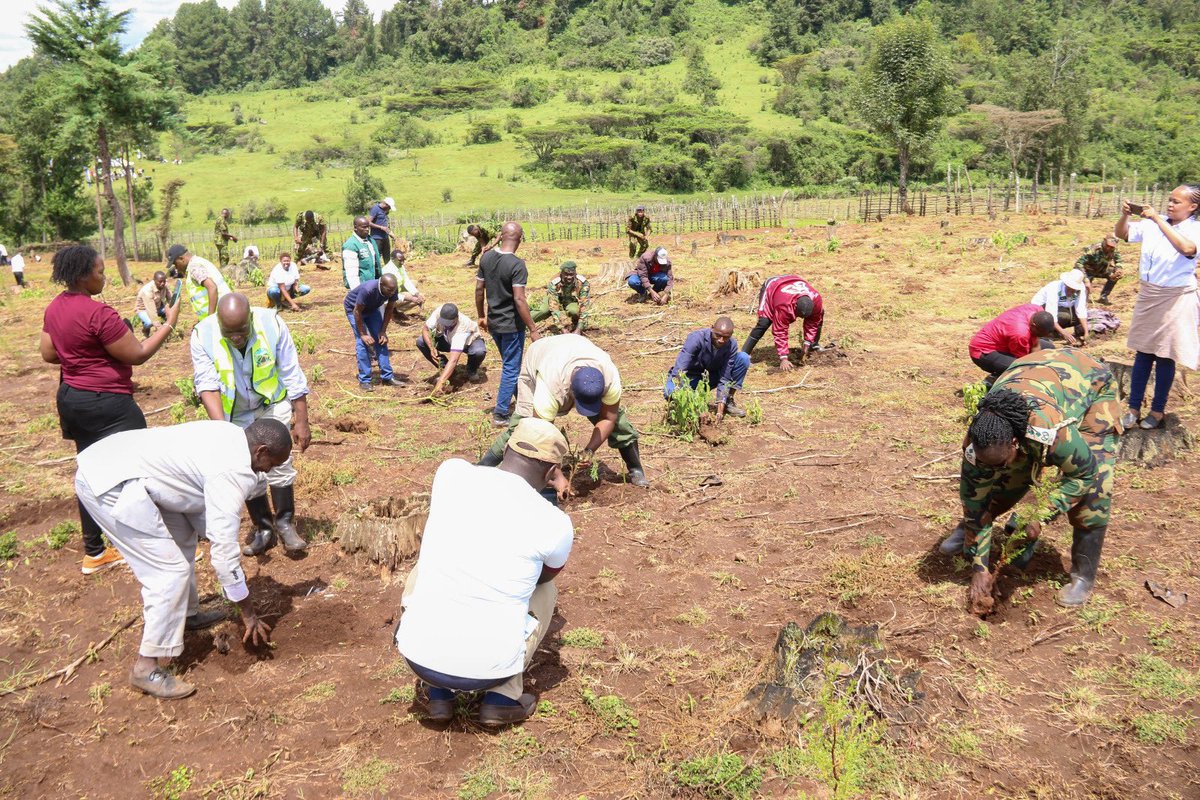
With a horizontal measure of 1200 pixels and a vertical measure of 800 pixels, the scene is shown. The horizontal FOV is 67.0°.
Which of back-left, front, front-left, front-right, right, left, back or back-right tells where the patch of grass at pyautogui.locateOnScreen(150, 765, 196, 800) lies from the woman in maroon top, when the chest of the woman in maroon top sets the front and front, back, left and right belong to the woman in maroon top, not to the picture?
back-right

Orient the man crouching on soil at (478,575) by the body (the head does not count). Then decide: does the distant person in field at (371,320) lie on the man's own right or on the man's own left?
on the man's own left

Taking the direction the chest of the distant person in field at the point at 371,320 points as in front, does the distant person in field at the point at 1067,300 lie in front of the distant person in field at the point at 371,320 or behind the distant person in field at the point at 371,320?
in front

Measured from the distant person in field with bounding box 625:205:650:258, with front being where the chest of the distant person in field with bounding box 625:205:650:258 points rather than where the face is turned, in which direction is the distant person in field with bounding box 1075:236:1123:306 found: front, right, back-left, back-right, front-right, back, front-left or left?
front-left

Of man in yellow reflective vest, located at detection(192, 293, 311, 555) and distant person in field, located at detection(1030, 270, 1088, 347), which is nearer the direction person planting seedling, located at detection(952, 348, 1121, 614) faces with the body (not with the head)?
the man in yellow reflective vest

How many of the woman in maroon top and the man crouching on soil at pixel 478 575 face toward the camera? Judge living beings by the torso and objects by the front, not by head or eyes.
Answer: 0

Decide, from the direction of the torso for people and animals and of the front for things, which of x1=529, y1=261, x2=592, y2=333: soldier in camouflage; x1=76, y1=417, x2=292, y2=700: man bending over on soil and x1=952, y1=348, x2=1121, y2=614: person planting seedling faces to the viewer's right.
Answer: the man bending over on soil

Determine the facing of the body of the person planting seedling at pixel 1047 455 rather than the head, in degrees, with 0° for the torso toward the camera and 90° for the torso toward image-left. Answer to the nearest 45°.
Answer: approximately 45°

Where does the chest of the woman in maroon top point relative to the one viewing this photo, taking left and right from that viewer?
facing away from the viewer and to the right of the viewer

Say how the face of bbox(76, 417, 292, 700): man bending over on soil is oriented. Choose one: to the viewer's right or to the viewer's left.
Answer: to the viewer's right
